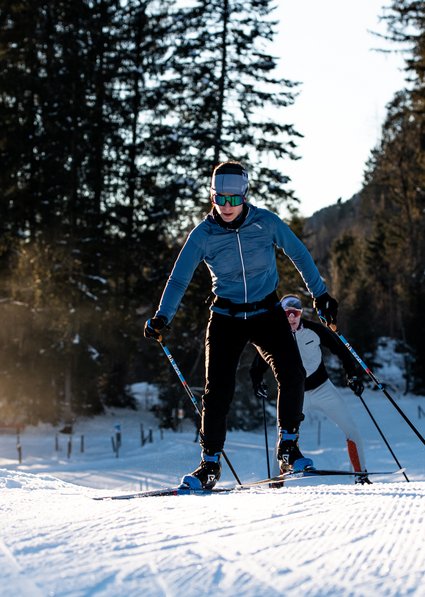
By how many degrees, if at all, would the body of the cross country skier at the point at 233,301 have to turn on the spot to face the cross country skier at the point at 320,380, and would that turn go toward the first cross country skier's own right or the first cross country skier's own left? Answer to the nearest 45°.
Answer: approximately 180°

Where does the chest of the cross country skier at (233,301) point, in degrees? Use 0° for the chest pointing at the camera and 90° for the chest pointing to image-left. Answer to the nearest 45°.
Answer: approximately 0°

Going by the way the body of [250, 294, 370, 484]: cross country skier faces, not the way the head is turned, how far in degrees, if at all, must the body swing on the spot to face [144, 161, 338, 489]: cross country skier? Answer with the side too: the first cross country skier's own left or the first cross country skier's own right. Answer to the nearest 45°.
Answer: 0° — they already face them

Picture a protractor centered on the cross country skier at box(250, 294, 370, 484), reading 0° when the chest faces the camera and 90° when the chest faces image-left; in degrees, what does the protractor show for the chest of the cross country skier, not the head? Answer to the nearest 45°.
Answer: approximately 0°

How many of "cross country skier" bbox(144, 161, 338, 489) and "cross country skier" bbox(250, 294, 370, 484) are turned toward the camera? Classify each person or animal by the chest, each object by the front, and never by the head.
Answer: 2
